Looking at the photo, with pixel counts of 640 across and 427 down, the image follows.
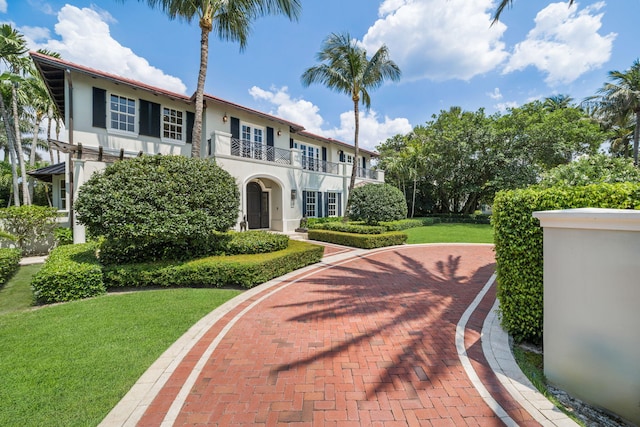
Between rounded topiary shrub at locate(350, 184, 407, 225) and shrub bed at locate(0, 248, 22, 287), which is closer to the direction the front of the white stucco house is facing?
the rounded topiary shrub

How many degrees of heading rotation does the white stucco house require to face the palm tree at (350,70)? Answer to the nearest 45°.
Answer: approximately 45° to its left

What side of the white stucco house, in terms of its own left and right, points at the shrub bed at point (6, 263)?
right

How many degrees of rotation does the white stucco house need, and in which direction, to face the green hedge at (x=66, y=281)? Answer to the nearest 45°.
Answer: approximately 45° to its right

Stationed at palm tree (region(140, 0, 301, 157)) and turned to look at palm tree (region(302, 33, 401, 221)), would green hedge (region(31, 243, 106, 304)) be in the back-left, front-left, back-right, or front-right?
back-right

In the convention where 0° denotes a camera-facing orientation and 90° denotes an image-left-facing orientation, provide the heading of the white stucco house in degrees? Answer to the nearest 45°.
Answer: approximately 315°

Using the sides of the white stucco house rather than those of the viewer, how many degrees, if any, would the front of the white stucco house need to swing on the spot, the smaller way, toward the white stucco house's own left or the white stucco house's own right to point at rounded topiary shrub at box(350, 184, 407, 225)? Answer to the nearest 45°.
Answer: approximately 45° to the white stucco house's own left
